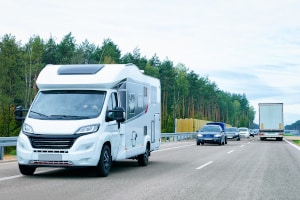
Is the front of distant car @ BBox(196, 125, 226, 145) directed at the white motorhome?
yes

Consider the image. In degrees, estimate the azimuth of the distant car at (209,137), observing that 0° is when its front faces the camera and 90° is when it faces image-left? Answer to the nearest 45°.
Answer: approximately 0°

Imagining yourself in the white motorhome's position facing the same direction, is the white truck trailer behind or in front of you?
behind

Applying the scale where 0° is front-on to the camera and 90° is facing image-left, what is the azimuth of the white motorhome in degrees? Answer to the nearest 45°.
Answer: approximately 45°

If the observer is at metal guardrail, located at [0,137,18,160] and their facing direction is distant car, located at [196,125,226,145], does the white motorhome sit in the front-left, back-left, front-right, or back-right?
back-right
